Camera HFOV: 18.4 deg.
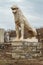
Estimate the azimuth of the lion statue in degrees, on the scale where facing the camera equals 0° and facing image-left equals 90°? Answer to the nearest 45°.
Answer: approximately 45°
